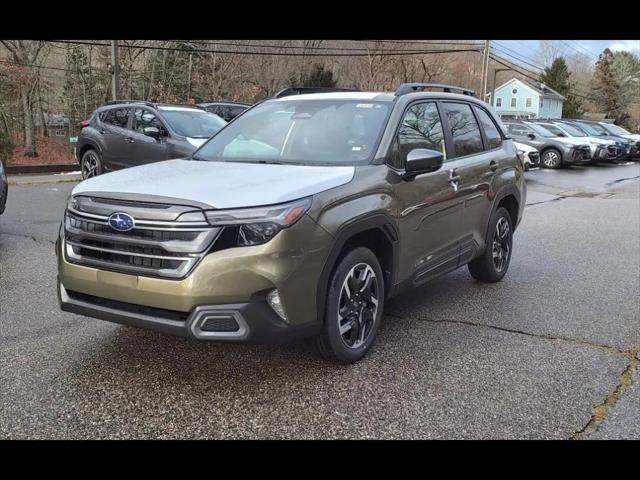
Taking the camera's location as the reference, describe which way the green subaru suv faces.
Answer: facing the viewer and to the left of the viewer

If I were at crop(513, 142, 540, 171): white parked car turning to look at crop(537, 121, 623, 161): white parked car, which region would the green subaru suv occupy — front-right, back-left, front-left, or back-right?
back-right

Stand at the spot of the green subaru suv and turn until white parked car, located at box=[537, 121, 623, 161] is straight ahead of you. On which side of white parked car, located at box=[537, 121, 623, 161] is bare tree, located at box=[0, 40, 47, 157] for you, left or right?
left

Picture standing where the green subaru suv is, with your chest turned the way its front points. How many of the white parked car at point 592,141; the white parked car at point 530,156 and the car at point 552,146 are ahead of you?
0

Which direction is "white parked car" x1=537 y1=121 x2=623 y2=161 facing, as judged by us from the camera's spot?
facing the viewer and to the right of the viewer

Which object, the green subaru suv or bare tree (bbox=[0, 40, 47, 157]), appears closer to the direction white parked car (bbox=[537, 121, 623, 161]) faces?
the green subaru suv

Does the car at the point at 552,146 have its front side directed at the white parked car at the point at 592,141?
no

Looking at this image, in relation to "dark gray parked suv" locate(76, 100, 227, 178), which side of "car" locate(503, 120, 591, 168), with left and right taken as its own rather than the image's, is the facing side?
right

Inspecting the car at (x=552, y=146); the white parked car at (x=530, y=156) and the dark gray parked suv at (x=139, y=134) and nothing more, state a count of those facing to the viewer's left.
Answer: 0

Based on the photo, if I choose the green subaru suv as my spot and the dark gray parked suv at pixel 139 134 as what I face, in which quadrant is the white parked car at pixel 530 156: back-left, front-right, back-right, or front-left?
front-right

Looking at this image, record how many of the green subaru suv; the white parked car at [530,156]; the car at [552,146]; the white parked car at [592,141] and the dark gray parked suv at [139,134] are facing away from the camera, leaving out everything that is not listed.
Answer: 0

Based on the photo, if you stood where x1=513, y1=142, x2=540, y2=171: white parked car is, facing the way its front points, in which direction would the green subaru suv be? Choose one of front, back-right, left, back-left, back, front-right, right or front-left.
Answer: front-right

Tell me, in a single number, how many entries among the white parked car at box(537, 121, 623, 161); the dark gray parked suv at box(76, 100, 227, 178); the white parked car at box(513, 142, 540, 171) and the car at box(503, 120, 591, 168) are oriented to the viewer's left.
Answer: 0
